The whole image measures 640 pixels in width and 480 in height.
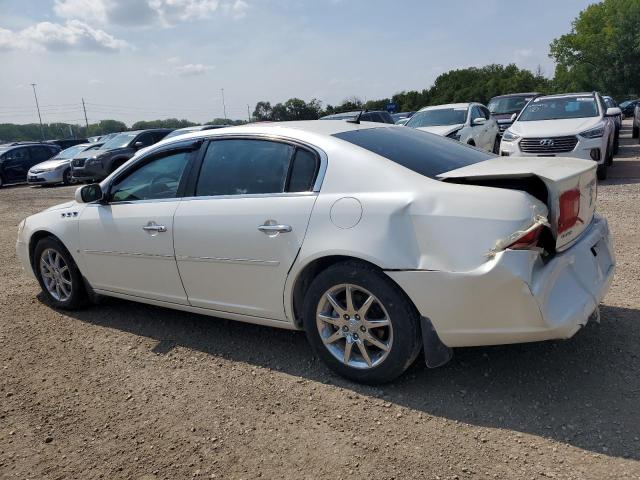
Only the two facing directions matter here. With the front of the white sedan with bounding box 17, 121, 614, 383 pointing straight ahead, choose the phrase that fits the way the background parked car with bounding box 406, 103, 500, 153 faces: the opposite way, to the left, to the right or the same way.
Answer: to the left

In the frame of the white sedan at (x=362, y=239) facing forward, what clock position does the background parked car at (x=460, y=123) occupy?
The background parked car is roughly at 2 o'clock from the white sedan.

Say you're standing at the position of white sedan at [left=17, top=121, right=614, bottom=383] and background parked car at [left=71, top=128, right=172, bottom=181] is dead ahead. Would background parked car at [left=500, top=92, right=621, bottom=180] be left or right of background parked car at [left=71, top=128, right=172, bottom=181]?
right

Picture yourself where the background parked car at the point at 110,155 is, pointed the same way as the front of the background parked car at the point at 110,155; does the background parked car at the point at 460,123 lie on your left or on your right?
on your left

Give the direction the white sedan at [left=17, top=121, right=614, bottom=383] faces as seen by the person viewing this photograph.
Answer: facing away from the viewer and to the left of the viewer

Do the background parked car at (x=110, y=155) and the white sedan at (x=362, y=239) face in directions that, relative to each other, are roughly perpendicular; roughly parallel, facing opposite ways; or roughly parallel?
roughly perpendicular

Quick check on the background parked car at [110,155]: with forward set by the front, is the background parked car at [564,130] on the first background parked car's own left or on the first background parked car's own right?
on the first background parked car's own left

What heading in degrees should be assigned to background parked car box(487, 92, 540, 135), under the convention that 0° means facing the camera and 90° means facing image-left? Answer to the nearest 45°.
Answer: approximately 45°

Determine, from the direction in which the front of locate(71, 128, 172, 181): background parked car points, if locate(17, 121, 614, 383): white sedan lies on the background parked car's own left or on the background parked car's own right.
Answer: on the background parked car's own left

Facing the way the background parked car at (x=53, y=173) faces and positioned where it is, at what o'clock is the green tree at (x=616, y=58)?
The green tree is roughly at 7 o'clock from the background parked car.

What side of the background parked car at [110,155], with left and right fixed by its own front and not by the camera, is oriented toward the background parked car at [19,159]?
right

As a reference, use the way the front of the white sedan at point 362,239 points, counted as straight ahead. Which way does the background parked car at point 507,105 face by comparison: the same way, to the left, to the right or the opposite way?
to the left

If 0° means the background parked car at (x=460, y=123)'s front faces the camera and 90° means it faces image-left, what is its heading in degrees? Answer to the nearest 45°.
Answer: approximately 45°
